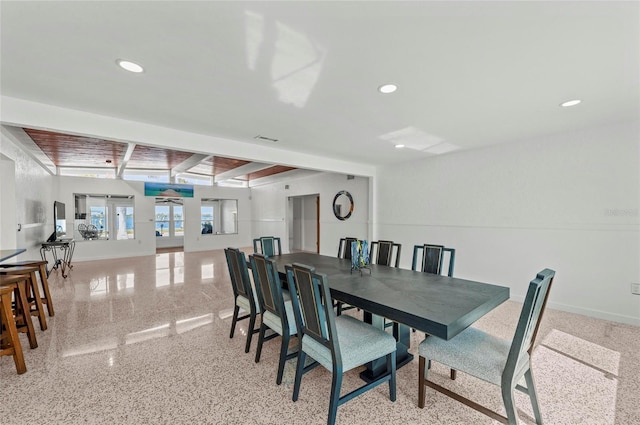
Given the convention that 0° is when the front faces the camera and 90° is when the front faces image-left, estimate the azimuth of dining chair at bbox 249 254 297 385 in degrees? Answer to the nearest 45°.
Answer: approximately 225°

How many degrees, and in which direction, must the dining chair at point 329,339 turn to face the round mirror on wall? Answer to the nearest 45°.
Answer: approximately 45° to its left

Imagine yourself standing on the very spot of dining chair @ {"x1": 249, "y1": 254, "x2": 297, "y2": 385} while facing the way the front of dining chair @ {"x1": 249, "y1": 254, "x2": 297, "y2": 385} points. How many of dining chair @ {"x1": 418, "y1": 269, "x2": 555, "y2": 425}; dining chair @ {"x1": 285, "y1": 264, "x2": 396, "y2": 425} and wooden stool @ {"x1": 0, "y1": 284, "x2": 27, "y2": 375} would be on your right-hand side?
2

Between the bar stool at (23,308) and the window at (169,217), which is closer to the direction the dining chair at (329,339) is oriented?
the window

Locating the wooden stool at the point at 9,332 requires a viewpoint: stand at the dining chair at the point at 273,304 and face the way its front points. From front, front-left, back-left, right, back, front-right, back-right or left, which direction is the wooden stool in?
back-left

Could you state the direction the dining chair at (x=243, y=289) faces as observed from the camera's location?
facing away from the viewer and to the right of the viewer

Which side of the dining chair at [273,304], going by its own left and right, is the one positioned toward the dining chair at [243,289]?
left

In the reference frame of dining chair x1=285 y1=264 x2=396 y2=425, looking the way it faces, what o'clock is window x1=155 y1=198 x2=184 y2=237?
The window is roughly at 9 o'clock from the dining chair.

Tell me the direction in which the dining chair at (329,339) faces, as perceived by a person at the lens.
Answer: facing away from the viewer and to the right of the viewer
